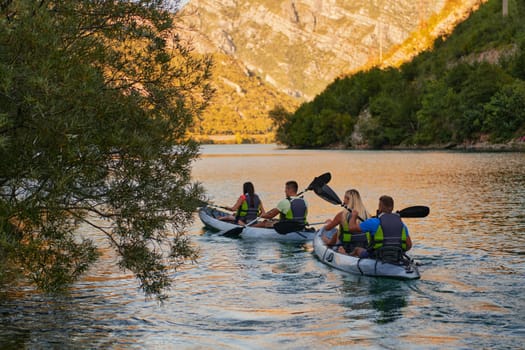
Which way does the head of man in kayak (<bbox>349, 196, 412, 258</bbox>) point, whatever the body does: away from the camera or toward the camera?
away from the camera

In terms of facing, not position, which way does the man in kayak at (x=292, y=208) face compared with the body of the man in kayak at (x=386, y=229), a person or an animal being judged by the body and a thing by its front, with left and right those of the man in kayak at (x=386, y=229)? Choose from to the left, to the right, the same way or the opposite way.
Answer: the same way

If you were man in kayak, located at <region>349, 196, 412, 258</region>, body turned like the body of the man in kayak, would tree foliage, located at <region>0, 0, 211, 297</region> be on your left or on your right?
on your left

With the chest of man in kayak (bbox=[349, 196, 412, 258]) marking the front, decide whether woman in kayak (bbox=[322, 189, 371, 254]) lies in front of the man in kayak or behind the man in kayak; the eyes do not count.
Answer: in front

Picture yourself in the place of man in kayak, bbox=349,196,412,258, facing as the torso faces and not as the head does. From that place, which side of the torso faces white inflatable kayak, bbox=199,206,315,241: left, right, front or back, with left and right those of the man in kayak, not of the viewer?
front

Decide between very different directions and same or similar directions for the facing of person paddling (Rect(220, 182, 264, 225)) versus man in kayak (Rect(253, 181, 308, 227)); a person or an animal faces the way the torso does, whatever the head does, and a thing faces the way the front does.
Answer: same or similar directions

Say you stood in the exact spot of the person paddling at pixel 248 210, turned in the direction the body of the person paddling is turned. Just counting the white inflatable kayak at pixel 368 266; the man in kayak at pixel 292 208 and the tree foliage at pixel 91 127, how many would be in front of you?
0

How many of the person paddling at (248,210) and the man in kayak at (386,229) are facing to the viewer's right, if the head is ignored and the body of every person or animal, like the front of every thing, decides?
0

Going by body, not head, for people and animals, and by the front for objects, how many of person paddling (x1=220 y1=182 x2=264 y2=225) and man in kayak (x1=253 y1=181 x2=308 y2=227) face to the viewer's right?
0

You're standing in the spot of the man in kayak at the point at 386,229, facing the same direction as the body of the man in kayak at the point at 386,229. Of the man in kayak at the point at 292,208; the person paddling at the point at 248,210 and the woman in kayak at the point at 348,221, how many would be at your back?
0

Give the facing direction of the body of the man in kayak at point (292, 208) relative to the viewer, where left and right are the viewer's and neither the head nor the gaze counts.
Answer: facing away from the viewer and to the left of the viewer

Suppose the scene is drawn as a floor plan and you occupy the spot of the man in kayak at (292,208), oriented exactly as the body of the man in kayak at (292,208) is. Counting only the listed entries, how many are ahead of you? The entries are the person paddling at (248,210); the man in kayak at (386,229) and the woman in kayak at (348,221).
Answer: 1

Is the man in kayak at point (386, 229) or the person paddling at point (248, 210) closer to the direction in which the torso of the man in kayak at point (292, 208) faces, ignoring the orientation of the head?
the person paddling

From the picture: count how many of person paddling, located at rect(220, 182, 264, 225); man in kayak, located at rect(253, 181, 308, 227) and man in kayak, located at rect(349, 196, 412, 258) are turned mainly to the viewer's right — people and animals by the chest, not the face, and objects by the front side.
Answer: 0

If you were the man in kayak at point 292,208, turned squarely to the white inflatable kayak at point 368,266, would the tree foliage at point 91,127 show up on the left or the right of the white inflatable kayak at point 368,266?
right

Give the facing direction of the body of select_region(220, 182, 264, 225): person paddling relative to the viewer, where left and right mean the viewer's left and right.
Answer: facing away from the viewer and to the left of the viewer

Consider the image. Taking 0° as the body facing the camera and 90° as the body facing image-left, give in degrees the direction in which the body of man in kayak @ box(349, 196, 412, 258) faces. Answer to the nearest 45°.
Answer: approximately 135°
